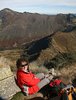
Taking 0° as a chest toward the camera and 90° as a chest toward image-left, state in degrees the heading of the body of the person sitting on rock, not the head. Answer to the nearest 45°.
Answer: approximately 270°
